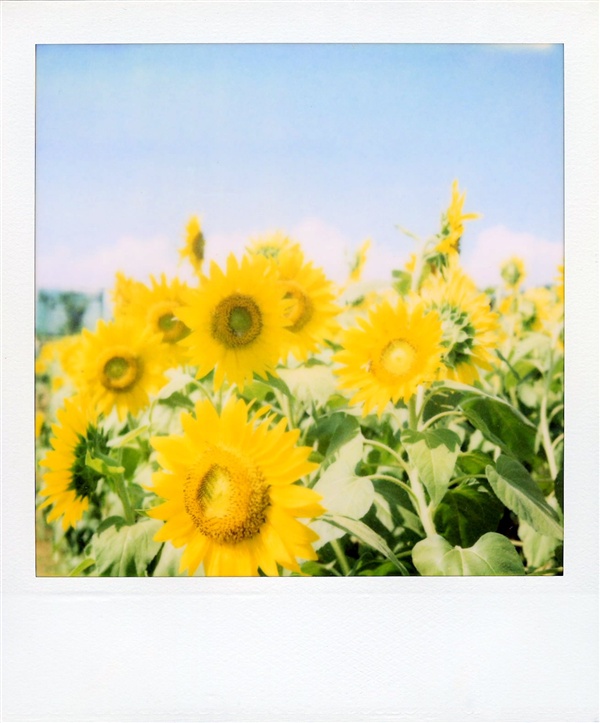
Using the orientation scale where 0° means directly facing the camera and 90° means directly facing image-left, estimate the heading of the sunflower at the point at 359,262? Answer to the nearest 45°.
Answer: approximately 90°

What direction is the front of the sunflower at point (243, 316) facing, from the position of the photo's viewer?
facing the viewer

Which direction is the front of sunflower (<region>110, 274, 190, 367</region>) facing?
toward the camera
